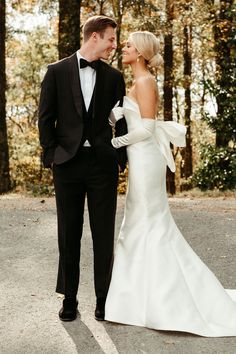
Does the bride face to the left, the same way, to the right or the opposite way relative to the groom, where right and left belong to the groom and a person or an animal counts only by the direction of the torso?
to the right

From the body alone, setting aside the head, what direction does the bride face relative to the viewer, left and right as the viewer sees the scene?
facing to the left of the viewer

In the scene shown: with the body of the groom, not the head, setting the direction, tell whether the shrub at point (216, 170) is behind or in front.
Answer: behind

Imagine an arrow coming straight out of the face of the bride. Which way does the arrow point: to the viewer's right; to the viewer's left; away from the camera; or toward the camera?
to the viewer's left

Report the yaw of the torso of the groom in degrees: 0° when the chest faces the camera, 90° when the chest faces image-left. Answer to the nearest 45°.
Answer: approximately 0°

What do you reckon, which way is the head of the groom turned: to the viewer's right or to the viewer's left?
to the viewer's right

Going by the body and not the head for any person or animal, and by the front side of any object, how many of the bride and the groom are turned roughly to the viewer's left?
1

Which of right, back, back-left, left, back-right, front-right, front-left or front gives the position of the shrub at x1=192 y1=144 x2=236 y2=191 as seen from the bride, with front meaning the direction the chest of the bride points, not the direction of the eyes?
right
